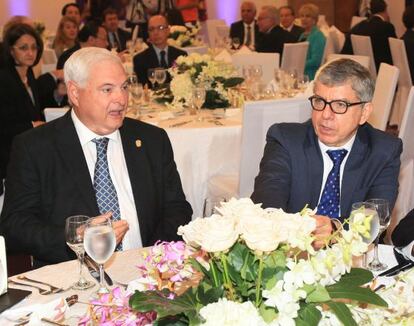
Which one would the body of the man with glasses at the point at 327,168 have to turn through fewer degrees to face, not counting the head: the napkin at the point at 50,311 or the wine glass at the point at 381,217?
the napkin

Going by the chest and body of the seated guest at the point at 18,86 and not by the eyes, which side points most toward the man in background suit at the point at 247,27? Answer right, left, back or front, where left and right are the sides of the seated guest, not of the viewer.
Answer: left

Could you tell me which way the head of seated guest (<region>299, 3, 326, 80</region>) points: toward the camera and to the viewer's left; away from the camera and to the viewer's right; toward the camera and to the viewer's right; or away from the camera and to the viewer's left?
toward the camera and to the viewer's left

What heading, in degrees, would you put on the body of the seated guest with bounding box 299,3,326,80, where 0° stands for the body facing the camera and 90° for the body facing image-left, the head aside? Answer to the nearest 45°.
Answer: approximately 45°

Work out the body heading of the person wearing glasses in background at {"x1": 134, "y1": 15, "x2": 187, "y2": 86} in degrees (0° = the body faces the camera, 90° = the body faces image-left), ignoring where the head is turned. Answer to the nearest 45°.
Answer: approximately 0°

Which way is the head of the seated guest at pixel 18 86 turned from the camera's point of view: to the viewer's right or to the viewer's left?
to the viewer's right

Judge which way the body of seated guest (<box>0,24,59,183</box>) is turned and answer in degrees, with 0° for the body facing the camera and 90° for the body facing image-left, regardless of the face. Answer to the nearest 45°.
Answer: approximately 315°

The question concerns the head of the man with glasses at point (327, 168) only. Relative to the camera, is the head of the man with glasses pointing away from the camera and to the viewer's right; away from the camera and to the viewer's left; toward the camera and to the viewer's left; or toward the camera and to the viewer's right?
toward the camera and to the viewer's left
